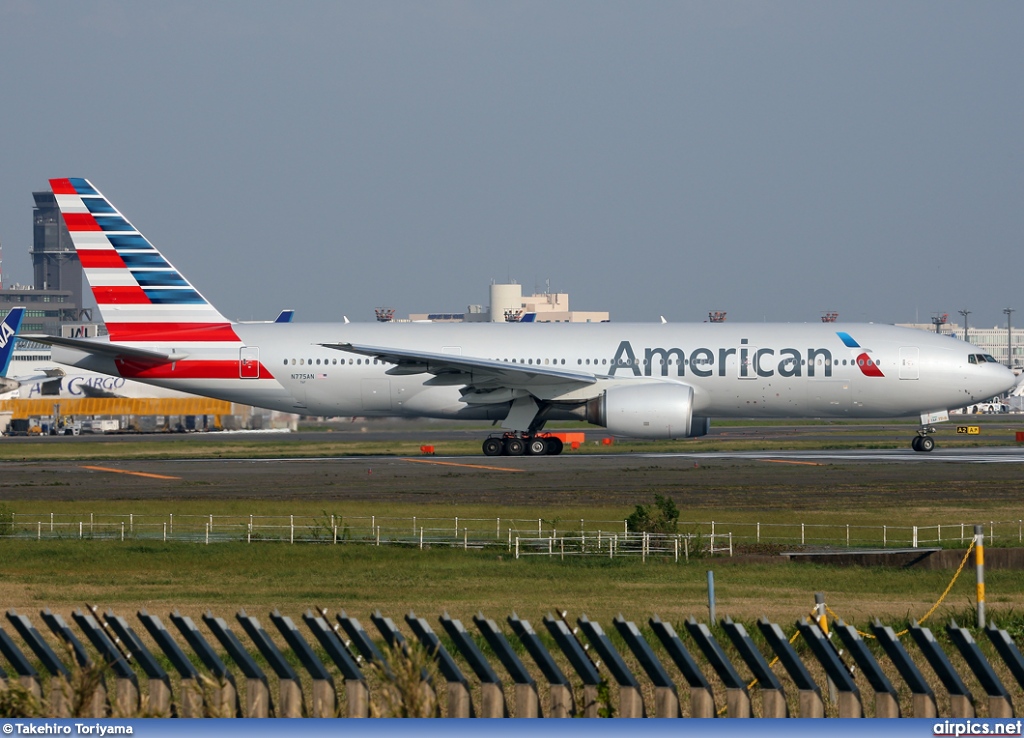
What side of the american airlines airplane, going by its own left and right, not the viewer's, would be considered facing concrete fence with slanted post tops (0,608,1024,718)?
right

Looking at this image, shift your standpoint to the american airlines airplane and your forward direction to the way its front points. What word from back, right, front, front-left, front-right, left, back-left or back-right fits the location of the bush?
right

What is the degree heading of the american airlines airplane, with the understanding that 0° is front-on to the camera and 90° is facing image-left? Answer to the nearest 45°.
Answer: approximately 270°

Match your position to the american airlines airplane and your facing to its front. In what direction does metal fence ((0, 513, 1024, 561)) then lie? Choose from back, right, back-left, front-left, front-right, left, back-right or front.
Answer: right
